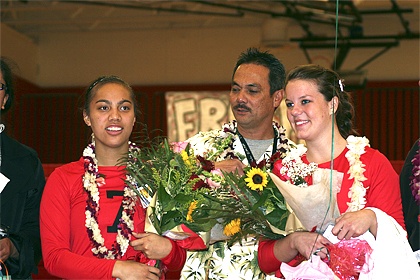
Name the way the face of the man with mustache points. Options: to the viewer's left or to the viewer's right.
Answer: to the viewer's left

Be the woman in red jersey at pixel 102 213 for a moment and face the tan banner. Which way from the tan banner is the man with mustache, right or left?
right

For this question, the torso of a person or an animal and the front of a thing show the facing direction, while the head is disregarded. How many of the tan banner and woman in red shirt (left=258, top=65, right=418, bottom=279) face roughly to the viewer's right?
0

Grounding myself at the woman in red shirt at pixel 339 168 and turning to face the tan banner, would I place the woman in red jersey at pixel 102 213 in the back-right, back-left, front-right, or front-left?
front-left

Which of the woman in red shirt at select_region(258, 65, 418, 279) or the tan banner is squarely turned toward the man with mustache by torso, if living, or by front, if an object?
the tan banner

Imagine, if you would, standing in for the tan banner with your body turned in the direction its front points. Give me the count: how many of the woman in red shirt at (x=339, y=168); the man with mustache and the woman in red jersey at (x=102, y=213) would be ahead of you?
3

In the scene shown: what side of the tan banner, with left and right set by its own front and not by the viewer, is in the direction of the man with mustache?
front

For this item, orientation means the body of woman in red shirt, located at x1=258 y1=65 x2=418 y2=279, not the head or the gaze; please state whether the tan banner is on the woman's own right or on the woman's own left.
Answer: on the woman's own right

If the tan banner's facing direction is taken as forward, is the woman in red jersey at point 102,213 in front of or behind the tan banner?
in front

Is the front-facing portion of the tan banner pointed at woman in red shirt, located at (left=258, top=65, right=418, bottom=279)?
yes

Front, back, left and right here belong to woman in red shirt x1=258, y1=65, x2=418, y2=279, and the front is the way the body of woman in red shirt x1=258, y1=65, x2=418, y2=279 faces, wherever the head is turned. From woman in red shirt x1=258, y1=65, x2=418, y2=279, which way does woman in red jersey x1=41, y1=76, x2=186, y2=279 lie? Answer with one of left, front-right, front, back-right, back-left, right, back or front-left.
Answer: front-right

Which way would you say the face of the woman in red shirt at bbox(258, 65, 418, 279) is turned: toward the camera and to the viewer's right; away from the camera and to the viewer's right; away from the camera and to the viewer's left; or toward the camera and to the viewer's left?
toward the camera and to the viewer's left

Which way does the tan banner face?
toward the camera

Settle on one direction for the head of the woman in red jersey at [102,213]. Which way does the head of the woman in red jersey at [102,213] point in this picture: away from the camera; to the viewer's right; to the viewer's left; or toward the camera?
toward the camera

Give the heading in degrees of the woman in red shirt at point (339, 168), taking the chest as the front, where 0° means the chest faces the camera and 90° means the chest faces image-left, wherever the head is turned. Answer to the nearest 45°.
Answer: approximately 45°
